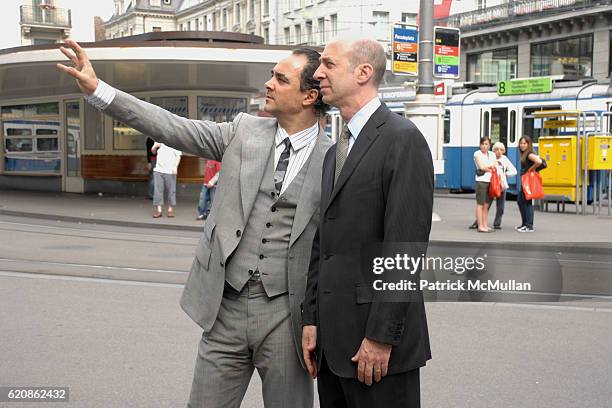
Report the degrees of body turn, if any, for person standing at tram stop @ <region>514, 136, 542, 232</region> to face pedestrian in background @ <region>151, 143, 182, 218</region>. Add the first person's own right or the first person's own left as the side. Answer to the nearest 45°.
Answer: approximately 45° to the first person's own right

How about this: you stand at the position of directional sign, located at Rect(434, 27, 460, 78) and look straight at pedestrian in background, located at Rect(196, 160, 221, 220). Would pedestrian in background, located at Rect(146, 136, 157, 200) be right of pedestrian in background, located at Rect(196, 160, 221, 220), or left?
right

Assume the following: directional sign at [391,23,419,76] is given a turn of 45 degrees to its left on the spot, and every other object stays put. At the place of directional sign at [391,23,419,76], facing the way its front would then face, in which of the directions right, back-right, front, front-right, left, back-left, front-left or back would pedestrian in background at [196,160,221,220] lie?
back-right

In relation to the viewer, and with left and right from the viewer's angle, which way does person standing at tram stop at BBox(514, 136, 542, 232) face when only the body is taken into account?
facing the viewer and to the left of the viewer

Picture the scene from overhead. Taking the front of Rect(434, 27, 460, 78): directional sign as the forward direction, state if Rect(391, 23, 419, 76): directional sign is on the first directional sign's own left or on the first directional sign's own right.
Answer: on the first directional sign's own right

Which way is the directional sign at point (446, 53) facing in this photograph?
toward the camera

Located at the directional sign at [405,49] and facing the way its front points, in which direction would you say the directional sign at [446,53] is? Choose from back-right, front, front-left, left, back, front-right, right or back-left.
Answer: left

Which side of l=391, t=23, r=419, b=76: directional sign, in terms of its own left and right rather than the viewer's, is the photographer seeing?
front

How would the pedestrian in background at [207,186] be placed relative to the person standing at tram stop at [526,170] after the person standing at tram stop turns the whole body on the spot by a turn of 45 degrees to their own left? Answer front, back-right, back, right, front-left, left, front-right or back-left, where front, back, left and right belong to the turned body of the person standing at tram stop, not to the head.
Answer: right
